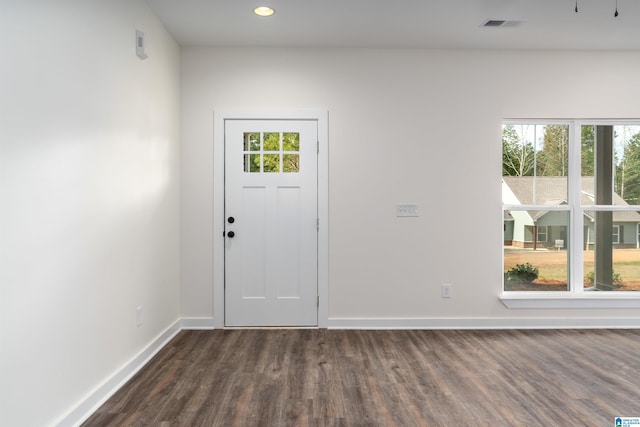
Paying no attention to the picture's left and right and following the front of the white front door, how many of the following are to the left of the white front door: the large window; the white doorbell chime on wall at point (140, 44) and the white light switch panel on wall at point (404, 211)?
2

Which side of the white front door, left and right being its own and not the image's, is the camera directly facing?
front

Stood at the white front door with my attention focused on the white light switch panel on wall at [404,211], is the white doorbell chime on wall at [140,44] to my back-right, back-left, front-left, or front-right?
back-right

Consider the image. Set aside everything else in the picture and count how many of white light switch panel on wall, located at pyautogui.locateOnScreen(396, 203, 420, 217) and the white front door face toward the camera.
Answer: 2

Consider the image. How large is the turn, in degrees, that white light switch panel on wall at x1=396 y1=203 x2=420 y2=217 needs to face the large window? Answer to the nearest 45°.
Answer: approximately 90° to its left

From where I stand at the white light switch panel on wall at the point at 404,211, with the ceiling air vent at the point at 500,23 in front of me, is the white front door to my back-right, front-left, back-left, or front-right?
back-right

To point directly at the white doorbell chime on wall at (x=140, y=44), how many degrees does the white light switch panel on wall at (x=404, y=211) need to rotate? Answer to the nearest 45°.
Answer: approximately 45° to its right

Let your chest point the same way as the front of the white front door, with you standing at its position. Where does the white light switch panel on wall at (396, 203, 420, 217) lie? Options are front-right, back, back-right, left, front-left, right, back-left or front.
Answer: left

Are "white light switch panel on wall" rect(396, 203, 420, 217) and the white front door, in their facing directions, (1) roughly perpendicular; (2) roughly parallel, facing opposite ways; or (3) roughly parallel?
roughly parallel

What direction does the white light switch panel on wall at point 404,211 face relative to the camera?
toward the camera

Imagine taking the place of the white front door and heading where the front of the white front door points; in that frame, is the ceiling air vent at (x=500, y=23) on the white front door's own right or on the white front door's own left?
on the white front door's own left

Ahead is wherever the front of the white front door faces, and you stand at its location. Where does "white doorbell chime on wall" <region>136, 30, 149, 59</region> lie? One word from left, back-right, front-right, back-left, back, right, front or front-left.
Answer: front-right

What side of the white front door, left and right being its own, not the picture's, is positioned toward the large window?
left

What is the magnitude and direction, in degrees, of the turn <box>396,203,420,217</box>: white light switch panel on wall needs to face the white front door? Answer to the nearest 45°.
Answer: approximately 90° to its right
